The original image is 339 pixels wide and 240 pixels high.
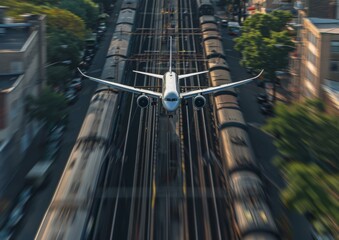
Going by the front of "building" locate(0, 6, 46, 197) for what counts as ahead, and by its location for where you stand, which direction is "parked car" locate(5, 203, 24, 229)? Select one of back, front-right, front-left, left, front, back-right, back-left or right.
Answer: right

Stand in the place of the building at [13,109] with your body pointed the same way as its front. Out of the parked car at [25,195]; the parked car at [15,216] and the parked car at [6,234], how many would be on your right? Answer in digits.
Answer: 3

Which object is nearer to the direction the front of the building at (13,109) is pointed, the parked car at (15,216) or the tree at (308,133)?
the tree

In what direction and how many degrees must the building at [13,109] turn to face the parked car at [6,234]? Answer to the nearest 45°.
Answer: approximately 90° to its right

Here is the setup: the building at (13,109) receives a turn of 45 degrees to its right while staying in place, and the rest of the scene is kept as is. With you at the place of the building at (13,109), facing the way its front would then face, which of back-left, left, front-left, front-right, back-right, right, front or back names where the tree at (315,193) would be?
front

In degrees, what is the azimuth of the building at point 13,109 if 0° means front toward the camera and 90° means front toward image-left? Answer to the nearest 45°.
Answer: approximately 270°

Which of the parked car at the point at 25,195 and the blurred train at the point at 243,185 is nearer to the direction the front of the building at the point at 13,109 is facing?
the blurred train

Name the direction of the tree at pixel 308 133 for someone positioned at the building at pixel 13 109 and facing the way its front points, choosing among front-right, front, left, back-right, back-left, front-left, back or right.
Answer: front-right
